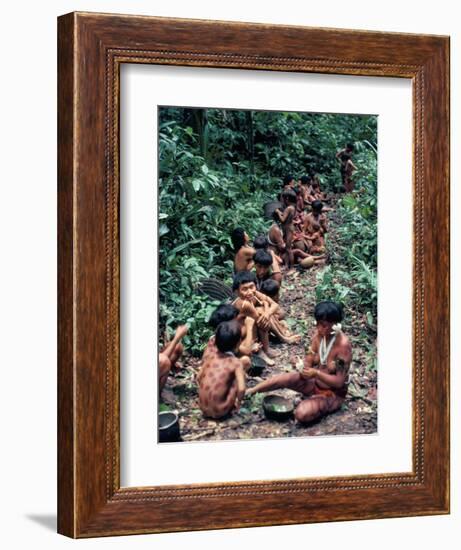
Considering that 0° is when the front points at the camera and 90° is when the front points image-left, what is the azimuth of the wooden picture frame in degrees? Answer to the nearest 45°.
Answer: approximately 315°
